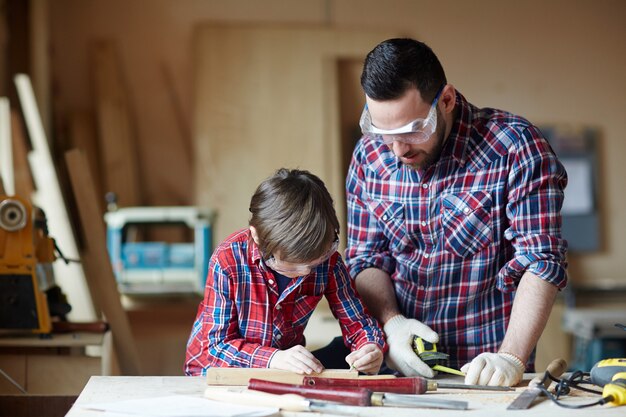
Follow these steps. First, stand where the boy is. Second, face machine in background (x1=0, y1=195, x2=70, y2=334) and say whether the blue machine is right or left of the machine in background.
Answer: right

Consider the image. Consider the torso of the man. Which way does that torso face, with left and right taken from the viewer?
facing the viewer and to the left of the viewer

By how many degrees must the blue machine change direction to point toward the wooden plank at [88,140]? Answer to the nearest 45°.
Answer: approximately 135° to its right

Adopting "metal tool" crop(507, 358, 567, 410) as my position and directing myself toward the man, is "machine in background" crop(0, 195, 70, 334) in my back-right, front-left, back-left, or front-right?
front-left

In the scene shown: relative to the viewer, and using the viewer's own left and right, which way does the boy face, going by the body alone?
facing the viewer and to the right of the viewer

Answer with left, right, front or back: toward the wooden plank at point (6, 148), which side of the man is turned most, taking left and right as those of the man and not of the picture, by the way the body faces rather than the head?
right

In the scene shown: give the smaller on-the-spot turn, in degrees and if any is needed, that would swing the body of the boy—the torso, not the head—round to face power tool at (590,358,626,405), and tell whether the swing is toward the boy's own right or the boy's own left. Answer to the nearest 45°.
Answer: approximately 45° to the boy's own left

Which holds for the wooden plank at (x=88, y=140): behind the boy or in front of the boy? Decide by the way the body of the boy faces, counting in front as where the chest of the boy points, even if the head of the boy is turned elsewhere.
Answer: behind

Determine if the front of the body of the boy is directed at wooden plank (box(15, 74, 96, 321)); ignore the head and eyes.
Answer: no

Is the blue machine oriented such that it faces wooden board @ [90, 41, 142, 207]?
no

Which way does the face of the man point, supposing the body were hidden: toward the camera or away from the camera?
toward the camera

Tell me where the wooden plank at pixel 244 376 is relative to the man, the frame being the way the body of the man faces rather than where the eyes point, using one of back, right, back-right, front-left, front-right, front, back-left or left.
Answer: front

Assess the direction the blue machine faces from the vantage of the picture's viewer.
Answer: facing the viewer

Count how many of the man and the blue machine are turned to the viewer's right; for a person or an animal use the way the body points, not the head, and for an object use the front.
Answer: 0

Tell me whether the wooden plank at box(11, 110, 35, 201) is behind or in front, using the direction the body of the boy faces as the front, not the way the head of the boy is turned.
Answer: behind

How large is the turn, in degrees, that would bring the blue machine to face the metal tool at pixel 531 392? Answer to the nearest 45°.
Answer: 0° — it already faces it

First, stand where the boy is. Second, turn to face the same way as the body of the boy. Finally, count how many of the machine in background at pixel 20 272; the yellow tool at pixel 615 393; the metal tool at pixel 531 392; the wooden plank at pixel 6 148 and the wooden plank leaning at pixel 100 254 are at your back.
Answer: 3
